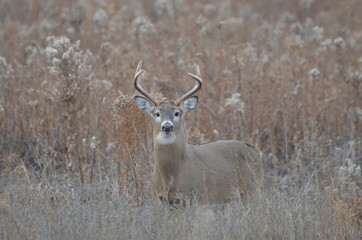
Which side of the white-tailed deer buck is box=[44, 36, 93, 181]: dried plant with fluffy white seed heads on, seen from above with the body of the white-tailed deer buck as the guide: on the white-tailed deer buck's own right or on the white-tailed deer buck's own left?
on the white-tailed deer buck's own right

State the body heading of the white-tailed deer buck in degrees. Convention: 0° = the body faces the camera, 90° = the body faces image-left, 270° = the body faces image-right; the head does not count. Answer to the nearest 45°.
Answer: approximately 45°
